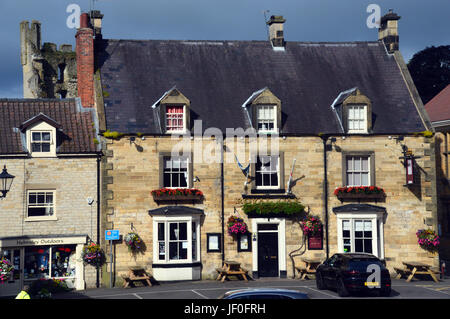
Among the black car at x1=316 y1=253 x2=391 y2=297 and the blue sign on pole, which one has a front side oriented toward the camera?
the blue sign on pole

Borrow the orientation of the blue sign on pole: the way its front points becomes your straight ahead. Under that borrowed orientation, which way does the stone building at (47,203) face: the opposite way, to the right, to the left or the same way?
the same way

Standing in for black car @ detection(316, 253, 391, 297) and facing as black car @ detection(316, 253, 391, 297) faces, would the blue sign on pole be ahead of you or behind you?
ahead

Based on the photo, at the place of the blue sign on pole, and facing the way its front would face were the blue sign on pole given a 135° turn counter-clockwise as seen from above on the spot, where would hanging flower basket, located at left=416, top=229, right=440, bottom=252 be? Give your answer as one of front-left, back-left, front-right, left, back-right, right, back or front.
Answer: front-right

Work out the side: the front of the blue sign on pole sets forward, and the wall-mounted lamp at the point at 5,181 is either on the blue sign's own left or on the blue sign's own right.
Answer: on the blue sign's own right

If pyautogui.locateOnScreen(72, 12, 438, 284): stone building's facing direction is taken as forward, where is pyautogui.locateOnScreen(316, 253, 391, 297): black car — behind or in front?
in front

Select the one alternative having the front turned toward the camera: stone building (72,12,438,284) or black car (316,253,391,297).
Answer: the stone building

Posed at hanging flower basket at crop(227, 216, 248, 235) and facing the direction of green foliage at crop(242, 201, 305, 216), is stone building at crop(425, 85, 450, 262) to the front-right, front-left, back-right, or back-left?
front-left

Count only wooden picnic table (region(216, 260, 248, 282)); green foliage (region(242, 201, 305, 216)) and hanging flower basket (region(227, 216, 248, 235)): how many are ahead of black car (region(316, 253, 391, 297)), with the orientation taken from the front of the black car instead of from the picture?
3

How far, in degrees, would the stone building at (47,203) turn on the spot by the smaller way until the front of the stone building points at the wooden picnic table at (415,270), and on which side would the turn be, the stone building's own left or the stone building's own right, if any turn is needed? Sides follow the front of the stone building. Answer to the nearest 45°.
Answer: approximately 90° to the stone building's own left

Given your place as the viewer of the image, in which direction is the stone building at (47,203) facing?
facing the viewer

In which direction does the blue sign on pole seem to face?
toward the camera

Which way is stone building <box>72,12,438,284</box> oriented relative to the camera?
toward the camera

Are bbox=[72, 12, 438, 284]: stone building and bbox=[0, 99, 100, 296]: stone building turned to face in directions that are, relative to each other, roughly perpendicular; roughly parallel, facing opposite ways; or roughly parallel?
roughly parallel

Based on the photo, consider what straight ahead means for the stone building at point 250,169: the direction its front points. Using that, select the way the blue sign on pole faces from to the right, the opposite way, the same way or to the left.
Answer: the same way

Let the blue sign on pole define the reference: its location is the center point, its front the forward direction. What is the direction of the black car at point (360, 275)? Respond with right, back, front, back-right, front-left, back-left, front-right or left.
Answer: front-left

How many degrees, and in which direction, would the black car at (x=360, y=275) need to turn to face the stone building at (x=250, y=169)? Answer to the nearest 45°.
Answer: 0° — it already faces it

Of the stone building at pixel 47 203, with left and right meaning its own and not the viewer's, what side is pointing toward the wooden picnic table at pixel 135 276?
left
